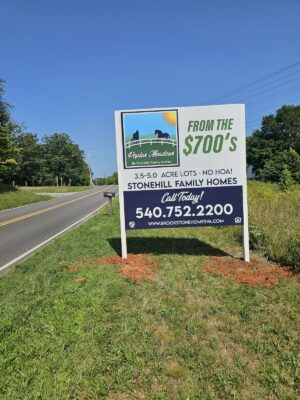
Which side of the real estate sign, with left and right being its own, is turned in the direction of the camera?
front
